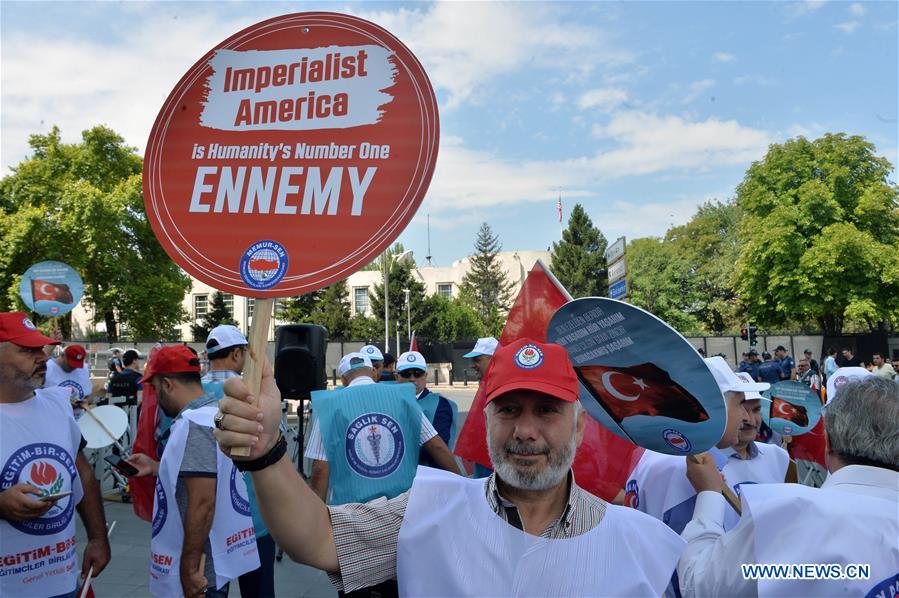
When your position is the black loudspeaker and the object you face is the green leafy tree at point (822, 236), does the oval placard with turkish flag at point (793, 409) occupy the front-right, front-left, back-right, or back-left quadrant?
front-right

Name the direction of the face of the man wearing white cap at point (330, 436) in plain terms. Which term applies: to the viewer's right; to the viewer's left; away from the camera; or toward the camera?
away from the camera

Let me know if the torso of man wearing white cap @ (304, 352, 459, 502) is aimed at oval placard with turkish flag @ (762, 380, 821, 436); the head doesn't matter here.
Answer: no

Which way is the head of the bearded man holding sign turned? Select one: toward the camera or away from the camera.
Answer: toward the camera

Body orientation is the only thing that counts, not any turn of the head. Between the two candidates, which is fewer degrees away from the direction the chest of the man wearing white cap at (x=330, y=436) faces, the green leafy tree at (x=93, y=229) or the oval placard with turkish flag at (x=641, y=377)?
the green leafy tree

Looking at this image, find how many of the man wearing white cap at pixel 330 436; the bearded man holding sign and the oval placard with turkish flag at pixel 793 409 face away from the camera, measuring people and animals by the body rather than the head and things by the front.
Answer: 1

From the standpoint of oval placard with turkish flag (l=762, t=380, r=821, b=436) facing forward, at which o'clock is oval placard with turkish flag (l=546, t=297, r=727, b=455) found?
oval placard with turkish flag (l=546, t=297, r=727, b=455) is roughly at 12 o'clock from oval placard with turkish flag (l=762, t=380, r=821, b=436).

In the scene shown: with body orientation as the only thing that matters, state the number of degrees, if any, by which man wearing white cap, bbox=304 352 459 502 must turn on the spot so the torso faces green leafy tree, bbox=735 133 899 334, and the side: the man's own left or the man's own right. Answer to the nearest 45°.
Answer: approximately 45° to the man's own right

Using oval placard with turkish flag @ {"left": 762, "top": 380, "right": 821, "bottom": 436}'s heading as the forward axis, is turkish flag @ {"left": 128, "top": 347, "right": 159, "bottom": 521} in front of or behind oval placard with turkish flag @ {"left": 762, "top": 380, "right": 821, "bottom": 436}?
in front

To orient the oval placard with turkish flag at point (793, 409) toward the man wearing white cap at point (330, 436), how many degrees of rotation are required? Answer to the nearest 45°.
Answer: approximately 45° to its right

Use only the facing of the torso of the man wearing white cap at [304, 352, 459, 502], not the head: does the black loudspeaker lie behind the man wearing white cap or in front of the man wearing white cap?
in front

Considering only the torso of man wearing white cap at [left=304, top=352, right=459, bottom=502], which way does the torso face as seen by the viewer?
away from the camera

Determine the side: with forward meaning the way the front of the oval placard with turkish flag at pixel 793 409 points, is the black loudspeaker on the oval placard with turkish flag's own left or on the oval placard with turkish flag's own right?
on the oval placard with turkish flag's own right

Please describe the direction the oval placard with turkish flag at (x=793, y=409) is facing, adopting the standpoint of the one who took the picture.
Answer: facing the viewer

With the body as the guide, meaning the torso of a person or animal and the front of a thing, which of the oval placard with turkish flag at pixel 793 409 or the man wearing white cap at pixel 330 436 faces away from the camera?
the man wearing white cap

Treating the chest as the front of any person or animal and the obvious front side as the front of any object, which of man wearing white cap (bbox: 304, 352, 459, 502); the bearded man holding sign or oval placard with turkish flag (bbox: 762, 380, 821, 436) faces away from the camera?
the man wearing white cap

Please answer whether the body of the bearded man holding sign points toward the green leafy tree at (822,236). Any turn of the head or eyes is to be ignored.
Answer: no
